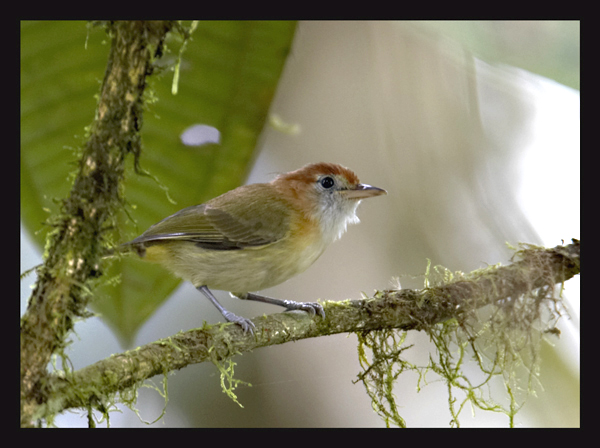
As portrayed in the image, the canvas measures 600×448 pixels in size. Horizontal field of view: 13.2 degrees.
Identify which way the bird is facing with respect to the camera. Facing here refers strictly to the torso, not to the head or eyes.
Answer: to the viewer's right

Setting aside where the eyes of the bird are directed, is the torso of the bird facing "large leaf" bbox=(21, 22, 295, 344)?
no

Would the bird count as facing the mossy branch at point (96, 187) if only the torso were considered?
no
